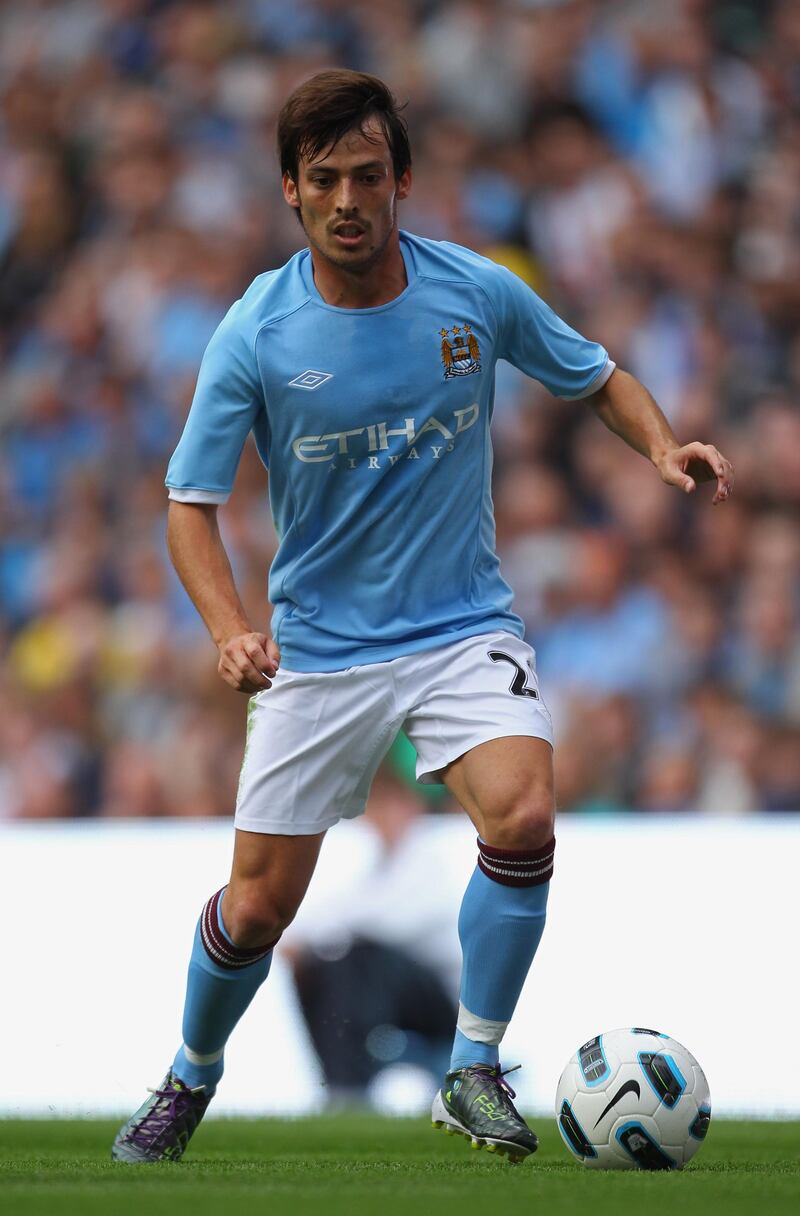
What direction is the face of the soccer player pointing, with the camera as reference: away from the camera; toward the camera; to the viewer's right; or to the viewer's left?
toward the camera

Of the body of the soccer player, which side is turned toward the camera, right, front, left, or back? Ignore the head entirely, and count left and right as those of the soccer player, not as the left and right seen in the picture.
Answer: front
